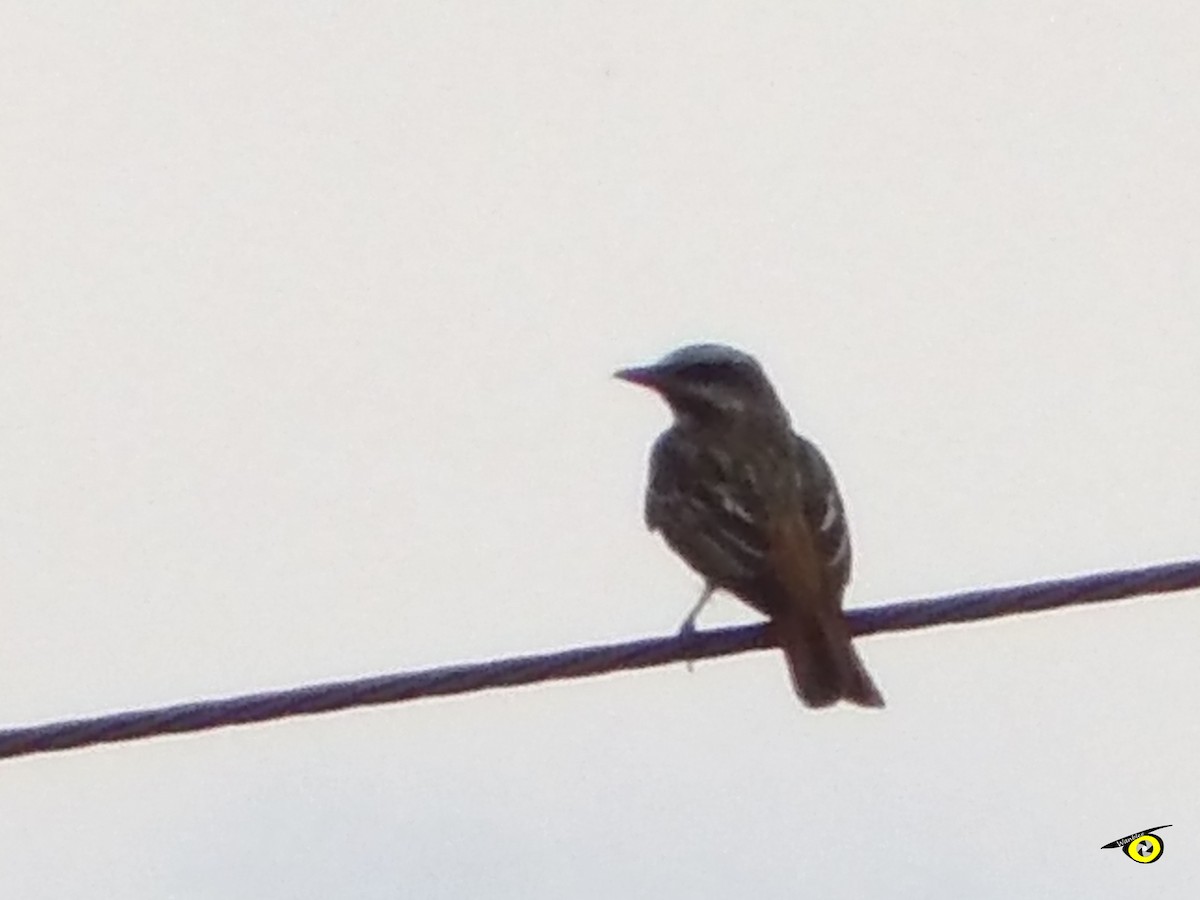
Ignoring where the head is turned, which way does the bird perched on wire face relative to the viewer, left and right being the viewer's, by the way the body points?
facing away from the viewer and to the left of the viewer
